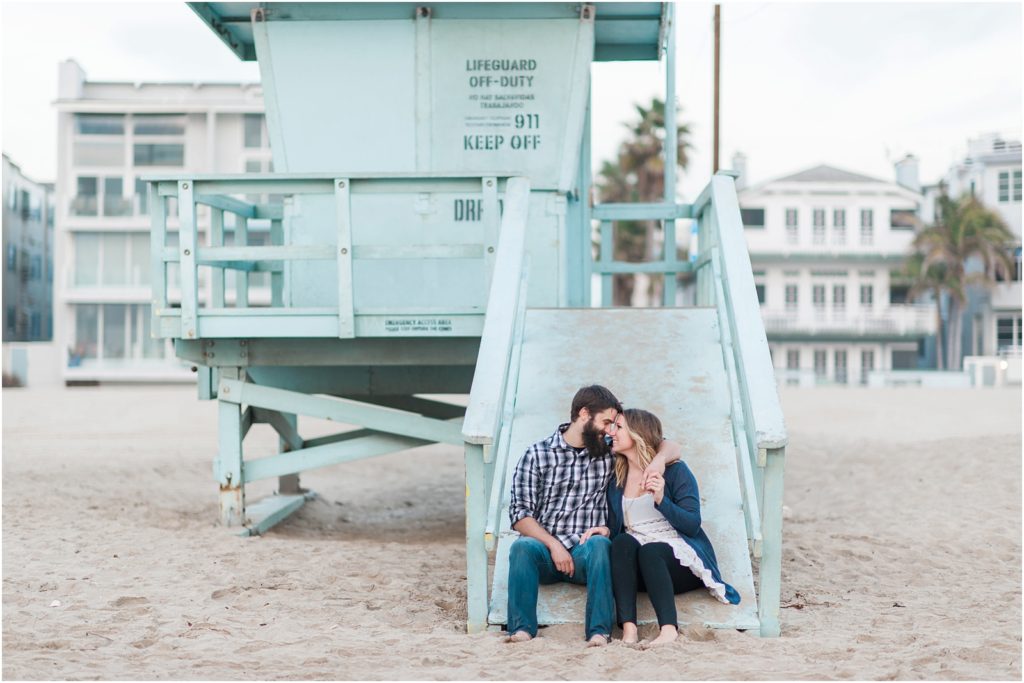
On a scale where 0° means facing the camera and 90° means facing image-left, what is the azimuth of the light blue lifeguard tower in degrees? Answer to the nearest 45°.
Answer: approximately 0°

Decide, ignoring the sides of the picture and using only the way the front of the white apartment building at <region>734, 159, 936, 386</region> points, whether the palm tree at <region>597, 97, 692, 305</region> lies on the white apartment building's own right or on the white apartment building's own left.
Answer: on the white apartment building's own right

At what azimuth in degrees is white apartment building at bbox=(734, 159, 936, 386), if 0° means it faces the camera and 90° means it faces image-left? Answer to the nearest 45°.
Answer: approximately 0°

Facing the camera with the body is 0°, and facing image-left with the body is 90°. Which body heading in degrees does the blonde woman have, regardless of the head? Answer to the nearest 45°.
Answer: approximately 45°

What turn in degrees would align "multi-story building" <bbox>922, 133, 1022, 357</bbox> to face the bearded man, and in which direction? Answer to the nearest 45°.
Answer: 0° — it already faces them
